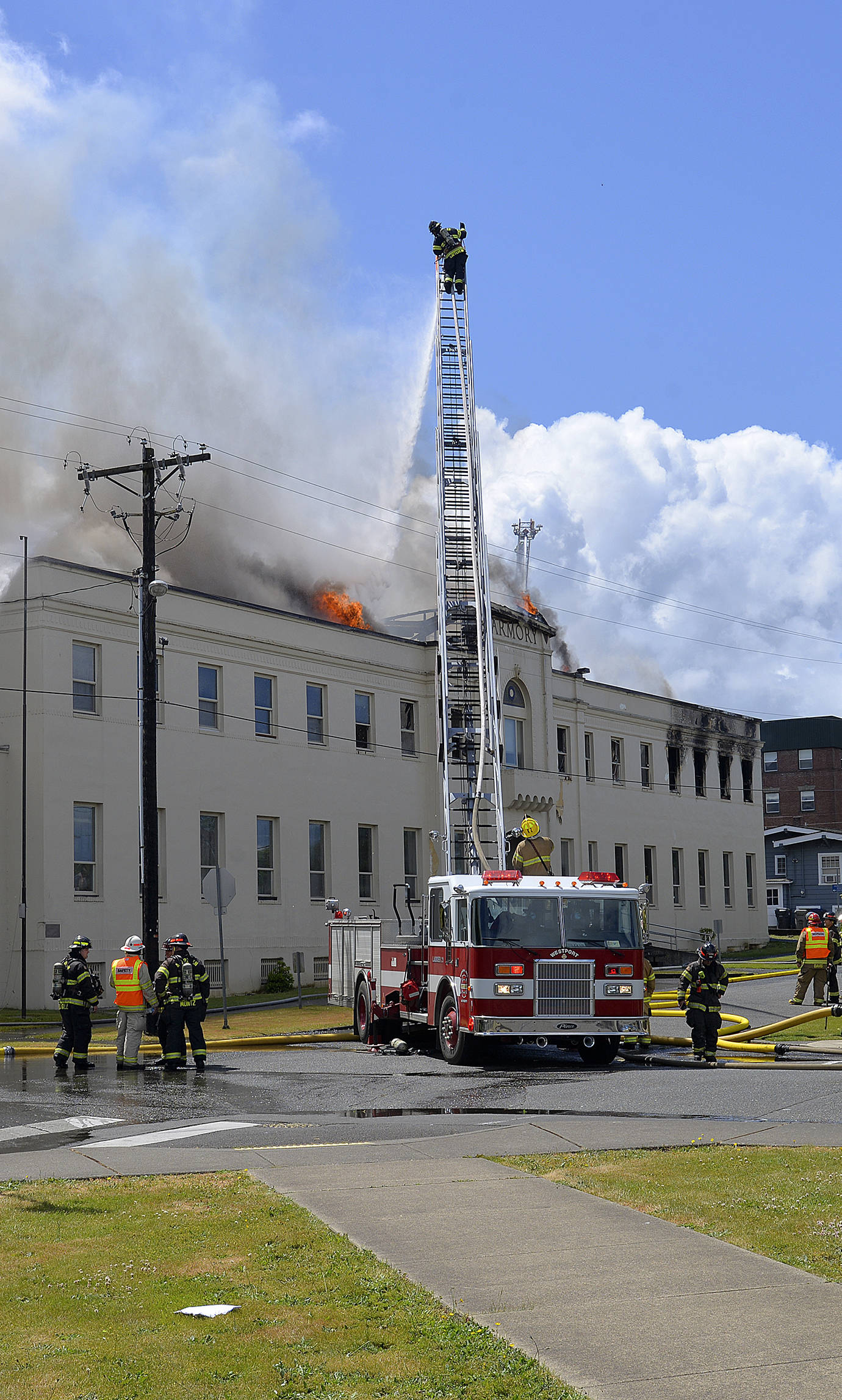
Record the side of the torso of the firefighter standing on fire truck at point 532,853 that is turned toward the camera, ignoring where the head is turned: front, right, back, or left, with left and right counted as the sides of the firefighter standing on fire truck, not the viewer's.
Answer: back

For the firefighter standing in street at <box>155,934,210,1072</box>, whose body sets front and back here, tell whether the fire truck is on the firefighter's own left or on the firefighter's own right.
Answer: on the firefighter's own right

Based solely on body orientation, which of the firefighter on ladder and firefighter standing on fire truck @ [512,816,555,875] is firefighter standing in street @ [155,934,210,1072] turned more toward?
the firefighter on ladder

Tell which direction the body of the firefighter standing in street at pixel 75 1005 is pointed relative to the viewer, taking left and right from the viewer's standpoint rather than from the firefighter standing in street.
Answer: facing to the right of the viewer

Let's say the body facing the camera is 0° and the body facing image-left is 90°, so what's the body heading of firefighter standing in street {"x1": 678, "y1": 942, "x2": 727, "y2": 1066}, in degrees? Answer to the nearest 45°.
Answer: approximately 0°

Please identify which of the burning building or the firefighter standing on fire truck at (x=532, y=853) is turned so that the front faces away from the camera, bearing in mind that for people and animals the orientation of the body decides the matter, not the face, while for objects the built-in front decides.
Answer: the firefighter standing on fire truck

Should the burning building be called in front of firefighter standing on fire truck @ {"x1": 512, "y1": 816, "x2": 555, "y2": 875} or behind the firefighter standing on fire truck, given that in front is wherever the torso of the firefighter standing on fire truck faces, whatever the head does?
in front

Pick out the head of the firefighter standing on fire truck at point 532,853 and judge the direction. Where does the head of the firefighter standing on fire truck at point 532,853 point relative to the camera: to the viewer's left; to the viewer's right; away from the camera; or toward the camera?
away from the camera

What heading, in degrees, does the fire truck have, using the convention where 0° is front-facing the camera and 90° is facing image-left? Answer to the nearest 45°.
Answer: approximately 315°

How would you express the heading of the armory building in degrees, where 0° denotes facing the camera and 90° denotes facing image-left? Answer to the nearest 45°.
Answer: approximately 315°
